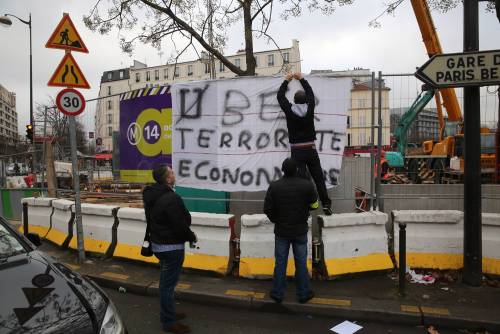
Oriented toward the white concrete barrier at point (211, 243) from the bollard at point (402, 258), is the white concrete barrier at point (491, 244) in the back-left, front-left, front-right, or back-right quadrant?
back-right

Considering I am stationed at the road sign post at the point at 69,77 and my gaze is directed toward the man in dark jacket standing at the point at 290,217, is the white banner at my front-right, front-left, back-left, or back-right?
front-left

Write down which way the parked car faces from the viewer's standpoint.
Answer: facing the viewer and to the right of the viewer

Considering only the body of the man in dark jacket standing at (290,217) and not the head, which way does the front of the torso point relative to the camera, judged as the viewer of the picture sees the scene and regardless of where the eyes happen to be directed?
away from the camera

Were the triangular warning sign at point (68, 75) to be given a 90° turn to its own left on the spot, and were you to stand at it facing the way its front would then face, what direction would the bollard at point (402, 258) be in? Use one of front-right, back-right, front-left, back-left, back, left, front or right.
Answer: front-right

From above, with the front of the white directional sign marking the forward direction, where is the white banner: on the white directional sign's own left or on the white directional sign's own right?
on the white directional sign's own right

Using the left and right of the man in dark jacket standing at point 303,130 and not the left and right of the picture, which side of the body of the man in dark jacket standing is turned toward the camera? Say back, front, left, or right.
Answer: back

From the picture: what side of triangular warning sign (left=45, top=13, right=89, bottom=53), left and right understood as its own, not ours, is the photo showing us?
front

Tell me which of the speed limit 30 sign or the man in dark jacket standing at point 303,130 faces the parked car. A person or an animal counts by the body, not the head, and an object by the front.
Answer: the speed limit 30 sign

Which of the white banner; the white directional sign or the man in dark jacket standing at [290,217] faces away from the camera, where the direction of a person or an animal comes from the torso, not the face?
the man in dark jacket standing

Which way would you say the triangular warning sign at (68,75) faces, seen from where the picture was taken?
facing the viewer

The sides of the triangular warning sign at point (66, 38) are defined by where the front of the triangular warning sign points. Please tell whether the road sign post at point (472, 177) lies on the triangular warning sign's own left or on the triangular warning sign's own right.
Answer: on the triangular warning sign's own left

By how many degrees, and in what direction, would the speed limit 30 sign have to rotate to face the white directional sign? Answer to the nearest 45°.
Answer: approximately 45° to its left

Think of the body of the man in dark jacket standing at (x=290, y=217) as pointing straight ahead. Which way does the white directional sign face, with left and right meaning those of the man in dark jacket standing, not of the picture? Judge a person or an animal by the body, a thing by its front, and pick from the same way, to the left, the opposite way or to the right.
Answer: the opposite way

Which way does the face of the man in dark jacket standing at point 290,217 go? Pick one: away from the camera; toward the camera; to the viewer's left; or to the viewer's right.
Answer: away from the camera

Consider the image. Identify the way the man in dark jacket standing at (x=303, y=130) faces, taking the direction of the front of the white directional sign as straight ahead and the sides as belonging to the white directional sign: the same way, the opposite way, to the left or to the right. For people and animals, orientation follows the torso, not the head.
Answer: the opposite way
